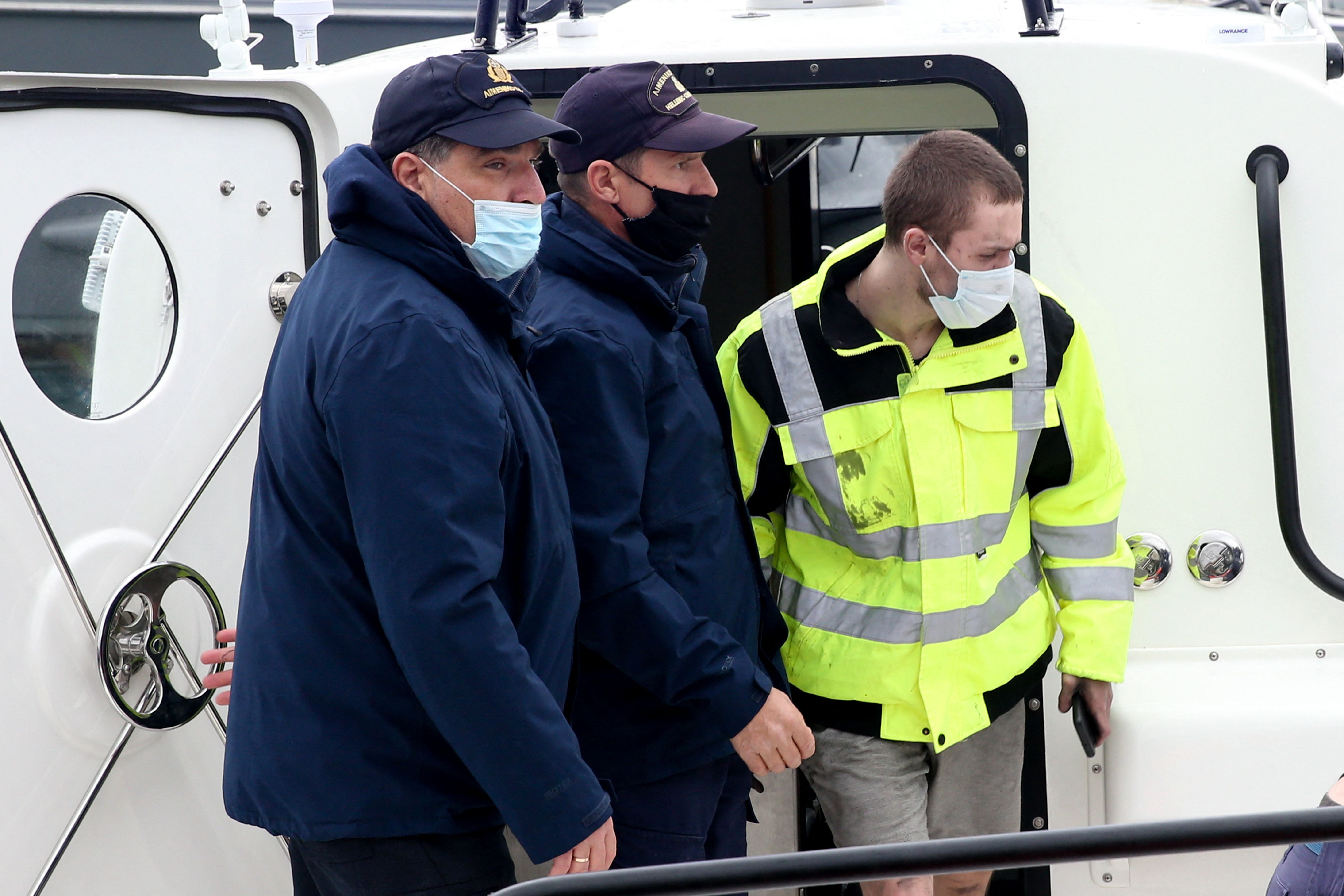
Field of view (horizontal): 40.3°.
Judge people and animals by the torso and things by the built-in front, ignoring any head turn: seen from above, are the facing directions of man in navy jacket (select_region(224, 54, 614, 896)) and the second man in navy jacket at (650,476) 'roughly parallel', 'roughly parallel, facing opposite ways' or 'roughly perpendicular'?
roughly parallel

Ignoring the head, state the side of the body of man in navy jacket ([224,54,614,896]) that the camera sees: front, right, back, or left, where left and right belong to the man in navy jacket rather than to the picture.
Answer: right

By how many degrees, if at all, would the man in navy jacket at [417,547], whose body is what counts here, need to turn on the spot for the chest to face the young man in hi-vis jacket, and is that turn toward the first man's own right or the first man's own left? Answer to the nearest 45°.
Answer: approximately 45° to the first man's own left

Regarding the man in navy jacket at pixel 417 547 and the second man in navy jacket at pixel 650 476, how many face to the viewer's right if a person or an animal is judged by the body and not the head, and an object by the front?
2

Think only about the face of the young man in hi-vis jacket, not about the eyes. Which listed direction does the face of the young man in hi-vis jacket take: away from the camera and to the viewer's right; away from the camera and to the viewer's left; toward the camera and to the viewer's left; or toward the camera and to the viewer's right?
toward the camera and to the viewer's right

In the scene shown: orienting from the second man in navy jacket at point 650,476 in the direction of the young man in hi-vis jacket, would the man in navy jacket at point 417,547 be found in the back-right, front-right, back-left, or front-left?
back-right

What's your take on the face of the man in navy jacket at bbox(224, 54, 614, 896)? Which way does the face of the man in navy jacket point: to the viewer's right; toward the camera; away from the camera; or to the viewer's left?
to the viewer's right

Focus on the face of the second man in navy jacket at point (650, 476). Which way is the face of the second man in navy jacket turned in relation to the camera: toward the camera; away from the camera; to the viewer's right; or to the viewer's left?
to the viewer's right

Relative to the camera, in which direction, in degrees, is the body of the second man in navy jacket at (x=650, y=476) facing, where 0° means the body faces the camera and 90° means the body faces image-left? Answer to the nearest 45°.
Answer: approximately 270°
